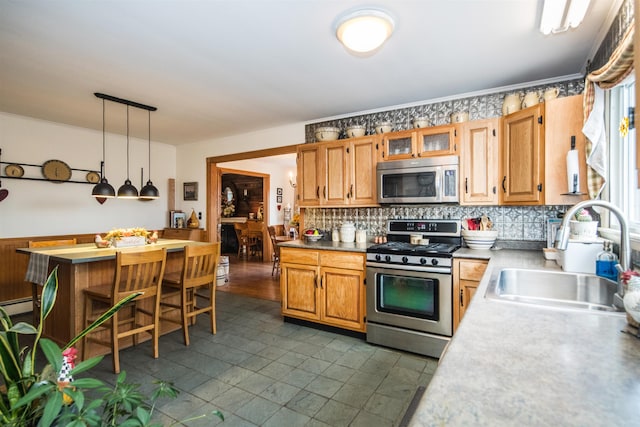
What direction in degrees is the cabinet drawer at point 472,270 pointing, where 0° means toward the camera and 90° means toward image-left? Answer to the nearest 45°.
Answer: approximately 0°

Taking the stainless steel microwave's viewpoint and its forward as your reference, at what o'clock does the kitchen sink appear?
The kitchen sink is roughly at 11 o'clock from the stainless steel microwave.

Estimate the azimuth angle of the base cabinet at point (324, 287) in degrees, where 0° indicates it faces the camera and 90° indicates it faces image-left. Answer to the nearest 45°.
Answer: approximately 45°

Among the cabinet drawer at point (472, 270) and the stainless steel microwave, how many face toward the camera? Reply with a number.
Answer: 2

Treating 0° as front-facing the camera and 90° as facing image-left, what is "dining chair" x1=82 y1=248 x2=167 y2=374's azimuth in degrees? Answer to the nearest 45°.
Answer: approximately 135°

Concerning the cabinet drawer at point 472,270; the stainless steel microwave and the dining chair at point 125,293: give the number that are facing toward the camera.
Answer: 2

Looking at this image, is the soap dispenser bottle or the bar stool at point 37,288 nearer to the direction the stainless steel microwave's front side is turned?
the soap dispenser bottle
